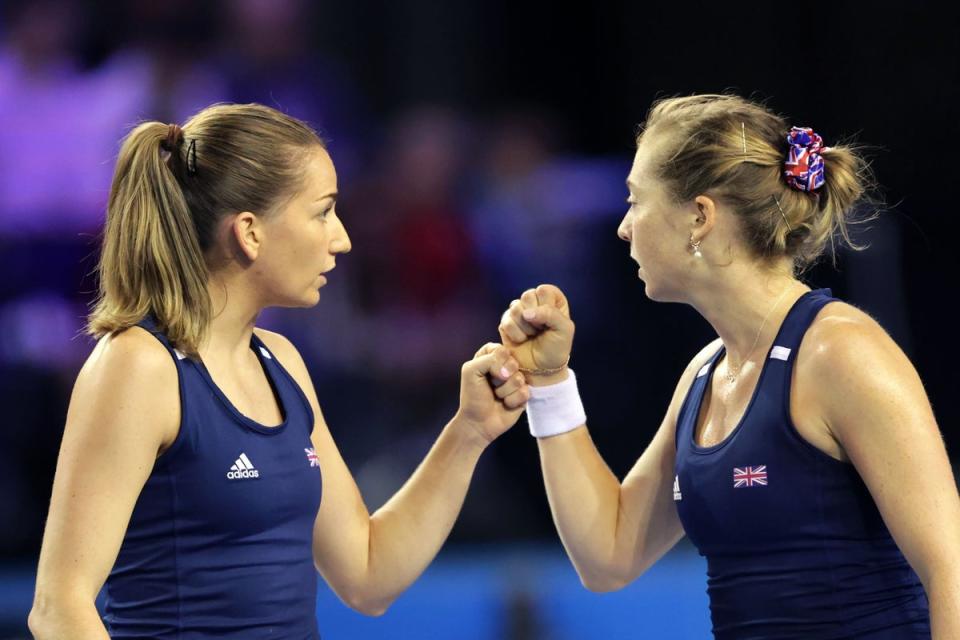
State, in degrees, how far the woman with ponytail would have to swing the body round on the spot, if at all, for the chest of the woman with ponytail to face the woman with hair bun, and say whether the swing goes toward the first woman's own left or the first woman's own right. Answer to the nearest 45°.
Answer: approximately 45° to the first woman's own left

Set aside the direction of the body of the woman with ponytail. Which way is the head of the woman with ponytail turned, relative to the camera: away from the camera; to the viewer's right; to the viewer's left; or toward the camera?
to the viewer's right

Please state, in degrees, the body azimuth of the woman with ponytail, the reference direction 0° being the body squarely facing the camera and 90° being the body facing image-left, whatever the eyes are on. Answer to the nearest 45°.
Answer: approximately 315°

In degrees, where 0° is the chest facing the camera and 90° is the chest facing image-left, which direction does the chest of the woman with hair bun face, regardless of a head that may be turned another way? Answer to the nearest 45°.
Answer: approximately 45°

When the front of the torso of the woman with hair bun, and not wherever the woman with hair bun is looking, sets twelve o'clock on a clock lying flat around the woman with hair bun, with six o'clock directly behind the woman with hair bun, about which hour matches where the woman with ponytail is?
The woman with ponytail is roughly at 1 o'clock from the woman with hair bun.

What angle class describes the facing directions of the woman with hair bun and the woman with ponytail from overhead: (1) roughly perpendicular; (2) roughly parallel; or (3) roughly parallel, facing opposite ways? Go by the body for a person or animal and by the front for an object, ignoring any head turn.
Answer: roughly perpendicular

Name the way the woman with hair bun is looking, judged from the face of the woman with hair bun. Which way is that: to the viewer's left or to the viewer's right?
to the viewer's left
